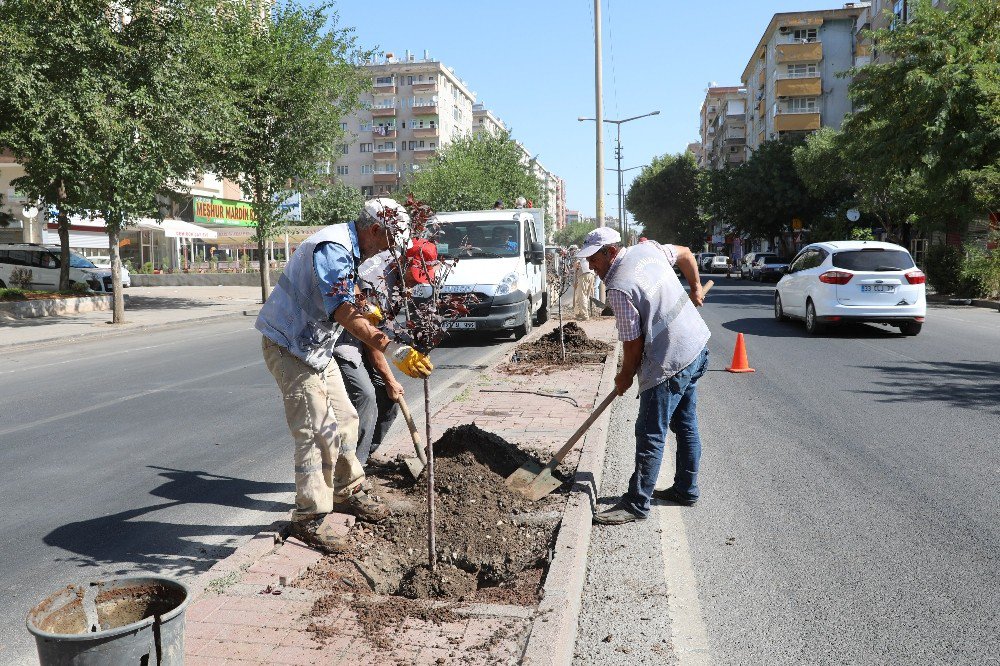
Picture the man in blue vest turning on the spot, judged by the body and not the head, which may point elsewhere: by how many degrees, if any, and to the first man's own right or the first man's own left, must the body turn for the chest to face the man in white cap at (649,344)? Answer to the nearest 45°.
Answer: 0° — they already face them

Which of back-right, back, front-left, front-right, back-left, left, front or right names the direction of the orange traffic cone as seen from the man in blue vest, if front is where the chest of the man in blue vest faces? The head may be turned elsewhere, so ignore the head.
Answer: front-left

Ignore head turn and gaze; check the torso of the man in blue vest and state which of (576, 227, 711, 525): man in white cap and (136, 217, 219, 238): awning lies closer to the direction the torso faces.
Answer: the man in white cap

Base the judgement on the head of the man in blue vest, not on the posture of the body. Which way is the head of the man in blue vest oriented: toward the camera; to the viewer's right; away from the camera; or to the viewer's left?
to the viewer's right

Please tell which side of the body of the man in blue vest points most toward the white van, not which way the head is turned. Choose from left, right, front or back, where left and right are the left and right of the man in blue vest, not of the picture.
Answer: left

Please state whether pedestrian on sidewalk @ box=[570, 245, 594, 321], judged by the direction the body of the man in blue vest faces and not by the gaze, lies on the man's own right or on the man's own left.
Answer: on the man's own left

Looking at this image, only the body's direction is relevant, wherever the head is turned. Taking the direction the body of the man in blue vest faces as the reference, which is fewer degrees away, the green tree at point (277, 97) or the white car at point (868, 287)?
the white car

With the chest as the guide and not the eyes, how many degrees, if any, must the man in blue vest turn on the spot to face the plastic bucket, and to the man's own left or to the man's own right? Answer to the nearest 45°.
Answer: approximately 90° to the man's own right

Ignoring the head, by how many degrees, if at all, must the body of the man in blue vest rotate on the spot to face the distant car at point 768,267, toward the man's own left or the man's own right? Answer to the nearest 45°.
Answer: approximately 45° to the man's own left

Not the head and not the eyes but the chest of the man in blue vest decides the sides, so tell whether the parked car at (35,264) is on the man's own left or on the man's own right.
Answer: on the man's own left

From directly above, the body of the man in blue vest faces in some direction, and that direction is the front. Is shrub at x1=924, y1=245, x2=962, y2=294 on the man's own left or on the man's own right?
on the man's own left

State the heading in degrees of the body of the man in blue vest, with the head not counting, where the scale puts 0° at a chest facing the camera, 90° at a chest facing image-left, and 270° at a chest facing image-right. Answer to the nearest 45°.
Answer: approximately 270°

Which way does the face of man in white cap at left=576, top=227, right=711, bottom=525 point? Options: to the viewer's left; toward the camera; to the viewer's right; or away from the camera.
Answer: to the viewer's left
